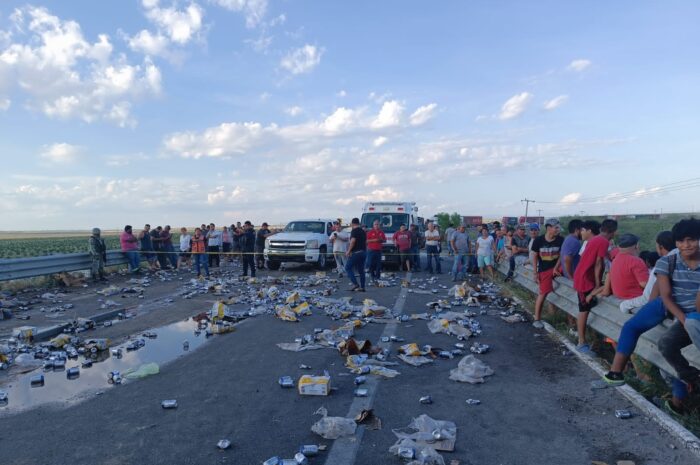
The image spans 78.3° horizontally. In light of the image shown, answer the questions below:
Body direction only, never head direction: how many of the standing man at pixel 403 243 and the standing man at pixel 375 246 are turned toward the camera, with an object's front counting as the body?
2

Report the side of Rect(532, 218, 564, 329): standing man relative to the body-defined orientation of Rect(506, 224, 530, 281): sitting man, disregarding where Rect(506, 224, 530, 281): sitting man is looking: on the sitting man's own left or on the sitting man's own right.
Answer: on the sitting man's own left

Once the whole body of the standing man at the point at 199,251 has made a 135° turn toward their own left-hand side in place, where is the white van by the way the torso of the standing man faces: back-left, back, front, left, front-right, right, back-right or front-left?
front-right

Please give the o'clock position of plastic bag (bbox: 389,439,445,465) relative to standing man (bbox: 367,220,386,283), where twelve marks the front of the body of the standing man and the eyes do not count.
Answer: The plastic bag is roughly at 12 o'clock from the standing man.

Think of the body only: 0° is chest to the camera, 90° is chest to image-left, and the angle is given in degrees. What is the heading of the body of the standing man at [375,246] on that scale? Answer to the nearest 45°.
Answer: approximately 0°

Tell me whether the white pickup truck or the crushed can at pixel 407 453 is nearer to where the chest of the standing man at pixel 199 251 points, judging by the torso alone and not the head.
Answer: the crushed can

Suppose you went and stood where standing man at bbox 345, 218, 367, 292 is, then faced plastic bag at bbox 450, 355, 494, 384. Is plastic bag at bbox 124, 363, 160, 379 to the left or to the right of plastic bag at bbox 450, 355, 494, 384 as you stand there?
right

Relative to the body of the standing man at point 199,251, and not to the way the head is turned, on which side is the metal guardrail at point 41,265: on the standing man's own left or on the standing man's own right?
on the standing man's own right

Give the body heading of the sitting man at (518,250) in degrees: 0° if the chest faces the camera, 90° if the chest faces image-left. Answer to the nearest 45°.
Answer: approximately 45°
